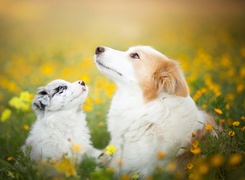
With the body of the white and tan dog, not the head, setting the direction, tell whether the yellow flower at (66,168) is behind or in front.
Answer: in front

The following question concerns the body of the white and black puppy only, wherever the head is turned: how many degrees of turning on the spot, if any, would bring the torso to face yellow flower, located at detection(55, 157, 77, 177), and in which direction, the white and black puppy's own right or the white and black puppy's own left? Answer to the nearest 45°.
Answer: approximately 45° to the white and black puppy's own right

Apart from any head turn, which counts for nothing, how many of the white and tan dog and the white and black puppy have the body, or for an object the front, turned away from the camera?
0

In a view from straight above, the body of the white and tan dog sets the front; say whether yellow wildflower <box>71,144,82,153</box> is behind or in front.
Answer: in front

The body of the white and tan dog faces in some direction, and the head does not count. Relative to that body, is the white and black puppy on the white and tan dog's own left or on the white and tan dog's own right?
on the white and tan dog's own right

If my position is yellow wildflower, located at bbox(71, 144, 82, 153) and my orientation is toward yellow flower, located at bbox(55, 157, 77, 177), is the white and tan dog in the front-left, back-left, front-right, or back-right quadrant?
back-left

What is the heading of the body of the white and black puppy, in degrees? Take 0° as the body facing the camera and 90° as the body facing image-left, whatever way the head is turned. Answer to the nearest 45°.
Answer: approximately 315°

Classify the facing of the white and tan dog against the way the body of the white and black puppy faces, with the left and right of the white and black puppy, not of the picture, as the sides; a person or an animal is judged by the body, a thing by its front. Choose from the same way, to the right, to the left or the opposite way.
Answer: to the right

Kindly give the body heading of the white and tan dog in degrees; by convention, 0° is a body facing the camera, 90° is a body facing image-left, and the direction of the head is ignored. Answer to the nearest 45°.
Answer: approximately 45°

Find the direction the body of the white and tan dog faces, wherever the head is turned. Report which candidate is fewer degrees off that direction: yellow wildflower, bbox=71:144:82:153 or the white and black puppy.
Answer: the yellow wildflower
